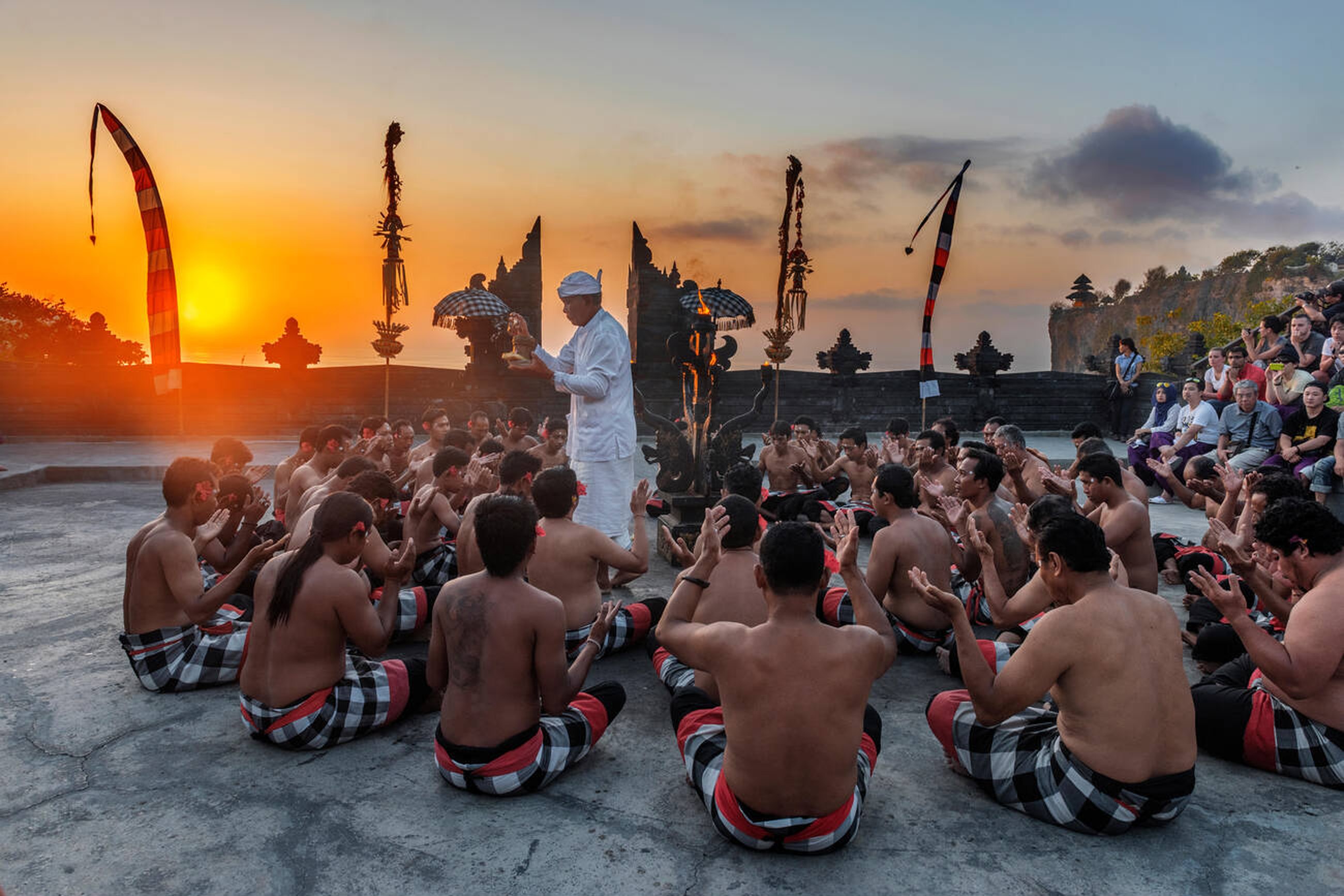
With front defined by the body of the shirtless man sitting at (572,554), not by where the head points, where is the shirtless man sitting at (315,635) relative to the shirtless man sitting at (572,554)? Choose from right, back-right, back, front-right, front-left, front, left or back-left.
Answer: back

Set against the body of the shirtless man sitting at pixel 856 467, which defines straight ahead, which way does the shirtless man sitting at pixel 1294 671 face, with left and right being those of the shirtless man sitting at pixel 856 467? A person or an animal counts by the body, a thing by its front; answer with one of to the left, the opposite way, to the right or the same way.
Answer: to the right

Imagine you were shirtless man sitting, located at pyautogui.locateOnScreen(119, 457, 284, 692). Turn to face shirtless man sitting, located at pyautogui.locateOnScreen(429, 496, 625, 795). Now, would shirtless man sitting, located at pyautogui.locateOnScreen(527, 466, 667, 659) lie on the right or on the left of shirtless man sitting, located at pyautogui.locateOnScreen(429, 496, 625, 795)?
left

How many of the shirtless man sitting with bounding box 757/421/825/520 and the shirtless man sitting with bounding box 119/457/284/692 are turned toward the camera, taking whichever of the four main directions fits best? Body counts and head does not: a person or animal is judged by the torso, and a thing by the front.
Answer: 1

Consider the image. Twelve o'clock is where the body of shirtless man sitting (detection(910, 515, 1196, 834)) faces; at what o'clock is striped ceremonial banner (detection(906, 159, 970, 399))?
The striped ceremonial banner is roughly at 1 o'clock from the shirtless man sitting.

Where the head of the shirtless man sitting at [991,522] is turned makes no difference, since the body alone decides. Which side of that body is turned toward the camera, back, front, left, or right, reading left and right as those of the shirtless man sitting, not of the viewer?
left

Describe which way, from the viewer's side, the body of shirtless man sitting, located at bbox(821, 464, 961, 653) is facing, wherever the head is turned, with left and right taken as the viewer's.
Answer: facing away from the viewer and to the left of the viewer

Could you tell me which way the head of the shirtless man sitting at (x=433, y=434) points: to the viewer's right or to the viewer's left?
to the viewer's right

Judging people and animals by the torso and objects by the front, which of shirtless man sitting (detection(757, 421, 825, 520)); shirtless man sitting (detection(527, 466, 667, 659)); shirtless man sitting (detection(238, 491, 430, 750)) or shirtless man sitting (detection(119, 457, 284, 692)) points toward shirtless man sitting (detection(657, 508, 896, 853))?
shirtless man sitting (detection(757, 421, 825, 520))

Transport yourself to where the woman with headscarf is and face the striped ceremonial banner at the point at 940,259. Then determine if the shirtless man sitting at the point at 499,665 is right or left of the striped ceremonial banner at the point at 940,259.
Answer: left

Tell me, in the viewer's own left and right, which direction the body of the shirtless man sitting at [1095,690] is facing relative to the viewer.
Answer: facing away from the viewer and to the left of the viewer

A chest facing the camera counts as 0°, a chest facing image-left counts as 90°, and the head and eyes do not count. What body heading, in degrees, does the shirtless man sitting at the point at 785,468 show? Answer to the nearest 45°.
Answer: approximately 0°
